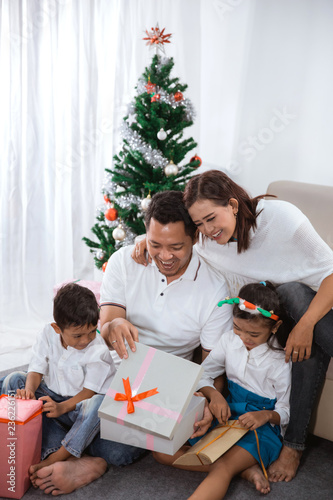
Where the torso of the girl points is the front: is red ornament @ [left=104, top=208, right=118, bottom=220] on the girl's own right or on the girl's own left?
on the girl's own right

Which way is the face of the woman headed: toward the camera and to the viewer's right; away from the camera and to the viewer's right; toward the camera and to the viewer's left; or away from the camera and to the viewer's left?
toward the camera and to the viewer's left

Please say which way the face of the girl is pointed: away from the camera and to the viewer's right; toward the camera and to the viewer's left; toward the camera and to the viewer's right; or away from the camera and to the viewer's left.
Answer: toward the camera and to the viewer's left

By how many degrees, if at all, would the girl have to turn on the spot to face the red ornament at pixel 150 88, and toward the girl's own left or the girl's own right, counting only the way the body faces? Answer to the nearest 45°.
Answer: approximately 90° to the girl's own right

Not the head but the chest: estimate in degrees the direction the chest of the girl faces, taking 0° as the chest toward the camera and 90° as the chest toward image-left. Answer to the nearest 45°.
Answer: approximately 45°
